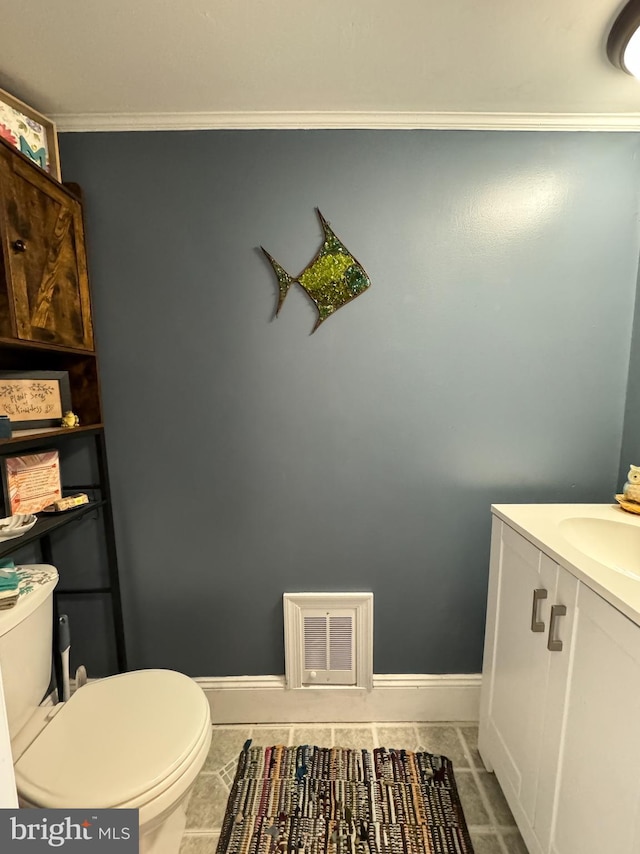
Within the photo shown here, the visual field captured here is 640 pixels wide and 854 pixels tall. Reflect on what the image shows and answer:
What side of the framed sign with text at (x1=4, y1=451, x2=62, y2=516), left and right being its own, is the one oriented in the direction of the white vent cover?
front

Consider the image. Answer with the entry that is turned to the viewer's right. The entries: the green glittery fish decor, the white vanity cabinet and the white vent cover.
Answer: the green glittery fish decor

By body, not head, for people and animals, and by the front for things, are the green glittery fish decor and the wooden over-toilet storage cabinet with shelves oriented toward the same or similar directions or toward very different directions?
same or similar directions

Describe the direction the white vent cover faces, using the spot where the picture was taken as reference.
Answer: facing the viewer

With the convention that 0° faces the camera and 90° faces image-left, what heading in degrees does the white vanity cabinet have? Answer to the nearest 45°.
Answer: approximately 45°

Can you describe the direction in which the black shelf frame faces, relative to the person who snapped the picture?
facing the viewer and to the right of the viewer

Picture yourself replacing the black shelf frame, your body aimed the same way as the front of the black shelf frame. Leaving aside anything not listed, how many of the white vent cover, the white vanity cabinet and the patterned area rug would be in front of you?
3

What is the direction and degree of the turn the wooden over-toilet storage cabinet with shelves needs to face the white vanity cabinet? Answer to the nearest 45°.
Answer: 0° — it already faces it

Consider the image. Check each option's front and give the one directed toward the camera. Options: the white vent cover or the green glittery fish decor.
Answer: the white vent cover

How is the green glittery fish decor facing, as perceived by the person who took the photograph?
facing to the right of the viewer

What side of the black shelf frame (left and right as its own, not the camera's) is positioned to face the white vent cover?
front

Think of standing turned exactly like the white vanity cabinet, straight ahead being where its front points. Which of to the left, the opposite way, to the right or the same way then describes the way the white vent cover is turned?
to the left

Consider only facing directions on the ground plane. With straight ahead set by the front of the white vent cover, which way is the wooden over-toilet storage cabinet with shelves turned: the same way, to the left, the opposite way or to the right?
to the left

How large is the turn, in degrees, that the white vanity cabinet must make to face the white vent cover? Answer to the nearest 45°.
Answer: approximately 45° to its right
